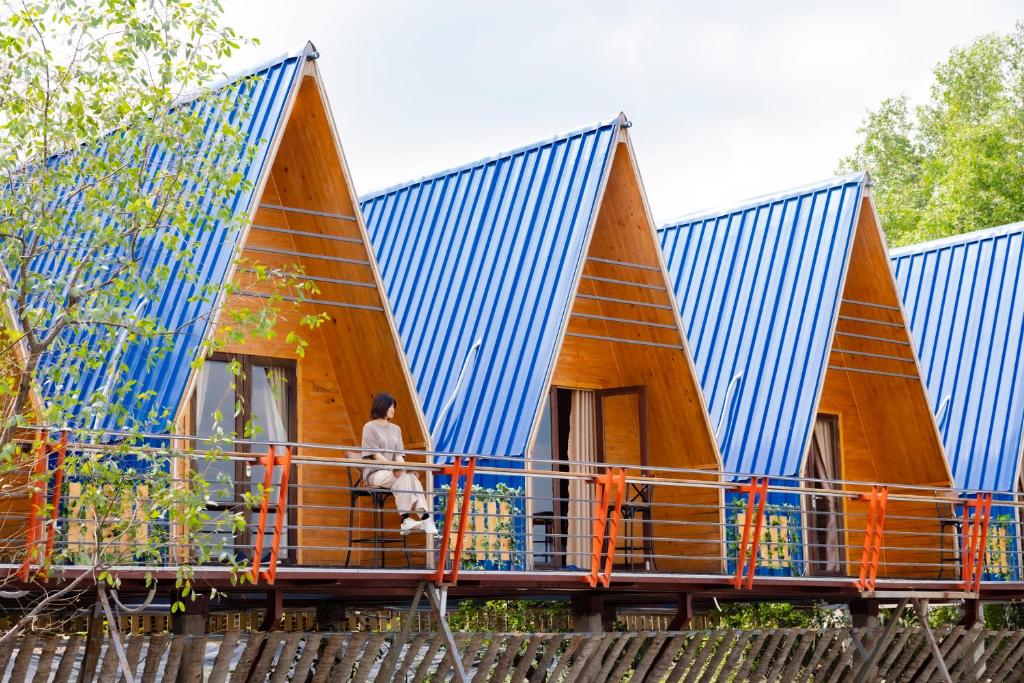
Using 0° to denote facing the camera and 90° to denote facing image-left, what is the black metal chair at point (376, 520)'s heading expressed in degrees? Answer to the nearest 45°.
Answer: approximately 270°

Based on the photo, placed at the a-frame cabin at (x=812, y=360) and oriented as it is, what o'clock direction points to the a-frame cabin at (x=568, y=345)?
the a-frame cabin at (x=568, y=345) is roughly at 3 o'clock from the a-frame cabin at (x=812, y=360).

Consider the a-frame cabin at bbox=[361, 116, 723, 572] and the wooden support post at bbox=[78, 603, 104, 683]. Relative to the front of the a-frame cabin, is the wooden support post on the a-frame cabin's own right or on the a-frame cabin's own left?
on the a-frame cabin's own right

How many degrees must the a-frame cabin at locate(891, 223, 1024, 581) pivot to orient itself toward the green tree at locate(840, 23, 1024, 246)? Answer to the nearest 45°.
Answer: approximately 135° to its left

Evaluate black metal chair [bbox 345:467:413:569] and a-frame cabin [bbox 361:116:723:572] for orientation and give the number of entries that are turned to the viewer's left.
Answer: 0

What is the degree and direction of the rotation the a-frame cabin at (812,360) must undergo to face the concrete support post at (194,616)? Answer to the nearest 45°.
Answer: approximately 90° to its right

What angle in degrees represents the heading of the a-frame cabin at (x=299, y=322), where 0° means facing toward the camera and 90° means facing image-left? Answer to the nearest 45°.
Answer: approximately 315°

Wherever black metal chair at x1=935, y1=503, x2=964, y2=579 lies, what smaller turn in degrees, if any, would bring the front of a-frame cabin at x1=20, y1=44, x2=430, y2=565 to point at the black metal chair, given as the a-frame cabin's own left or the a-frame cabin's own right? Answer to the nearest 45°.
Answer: approximately 45° to the a-frame cabin's own left

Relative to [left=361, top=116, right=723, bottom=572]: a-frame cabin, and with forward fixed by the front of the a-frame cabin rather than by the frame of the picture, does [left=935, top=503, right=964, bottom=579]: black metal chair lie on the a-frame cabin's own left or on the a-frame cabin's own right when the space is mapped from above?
on the a-frame cabin's own left
